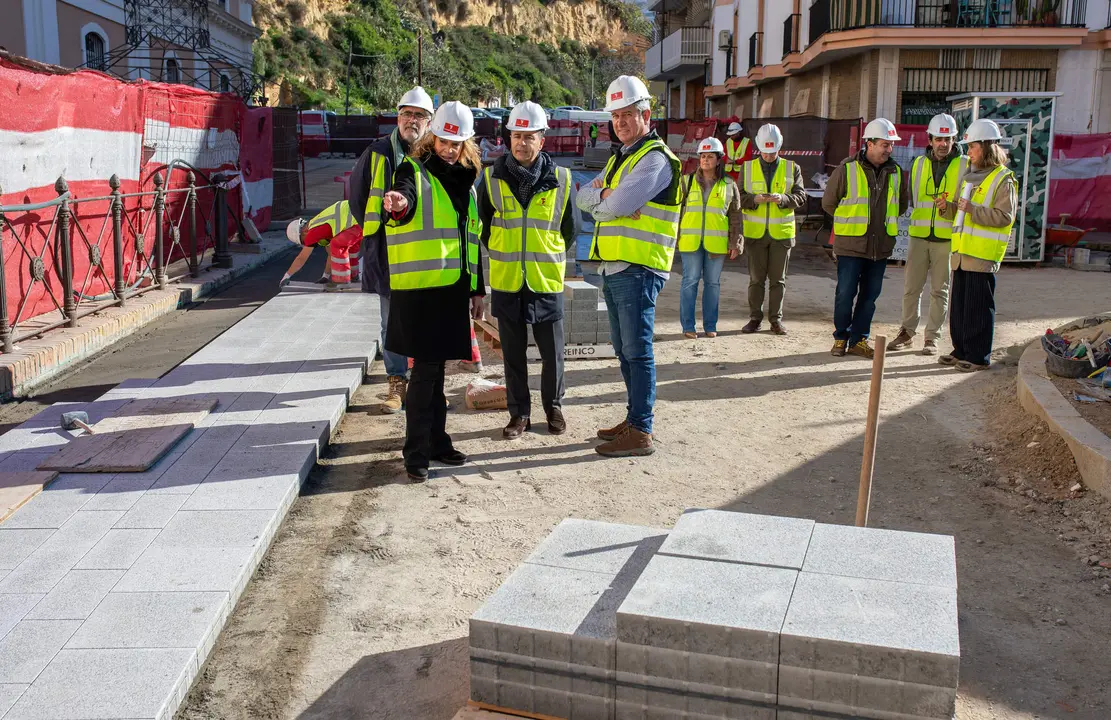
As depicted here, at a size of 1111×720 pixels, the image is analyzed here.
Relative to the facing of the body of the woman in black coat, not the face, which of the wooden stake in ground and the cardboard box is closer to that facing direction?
the wooden stake in ground

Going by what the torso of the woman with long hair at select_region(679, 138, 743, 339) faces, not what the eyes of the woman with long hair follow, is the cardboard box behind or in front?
in front

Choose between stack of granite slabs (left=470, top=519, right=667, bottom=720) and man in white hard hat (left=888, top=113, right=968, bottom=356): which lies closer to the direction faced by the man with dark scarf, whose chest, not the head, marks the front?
the stack of granite slabs

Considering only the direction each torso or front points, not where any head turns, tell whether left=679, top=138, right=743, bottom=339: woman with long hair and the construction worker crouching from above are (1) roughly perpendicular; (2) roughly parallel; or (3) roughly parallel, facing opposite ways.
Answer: roughly perpendicular

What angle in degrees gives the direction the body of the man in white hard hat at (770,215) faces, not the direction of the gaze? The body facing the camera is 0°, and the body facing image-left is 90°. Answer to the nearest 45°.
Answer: approximately 0°

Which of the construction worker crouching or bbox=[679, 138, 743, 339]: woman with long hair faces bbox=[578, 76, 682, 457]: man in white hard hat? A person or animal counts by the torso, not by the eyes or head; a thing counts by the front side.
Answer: the woman with long hair

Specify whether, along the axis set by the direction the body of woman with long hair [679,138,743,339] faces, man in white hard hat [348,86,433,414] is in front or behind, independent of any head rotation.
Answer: in front

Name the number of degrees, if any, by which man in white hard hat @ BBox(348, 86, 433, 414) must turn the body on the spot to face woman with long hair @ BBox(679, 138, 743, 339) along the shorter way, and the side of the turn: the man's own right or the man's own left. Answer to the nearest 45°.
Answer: approximately 90° to the man's own left

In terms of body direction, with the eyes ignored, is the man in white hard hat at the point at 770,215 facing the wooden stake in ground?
yes

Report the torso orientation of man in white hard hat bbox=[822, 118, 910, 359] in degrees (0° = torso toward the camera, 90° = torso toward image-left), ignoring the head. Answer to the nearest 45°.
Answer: approximately 315°

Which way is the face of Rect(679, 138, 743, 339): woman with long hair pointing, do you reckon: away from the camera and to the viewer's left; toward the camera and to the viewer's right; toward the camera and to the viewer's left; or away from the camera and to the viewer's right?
toward the camera and to the viewer's left

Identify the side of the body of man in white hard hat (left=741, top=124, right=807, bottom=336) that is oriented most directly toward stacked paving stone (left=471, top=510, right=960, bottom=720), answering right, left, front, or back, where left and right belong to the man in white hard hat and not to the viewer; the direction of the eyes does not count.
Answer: front

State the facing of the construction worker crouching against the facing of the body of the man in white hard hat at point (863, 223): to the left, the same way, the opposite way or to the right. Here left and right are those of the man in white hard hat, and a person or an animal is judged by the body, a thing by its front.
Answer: to the right

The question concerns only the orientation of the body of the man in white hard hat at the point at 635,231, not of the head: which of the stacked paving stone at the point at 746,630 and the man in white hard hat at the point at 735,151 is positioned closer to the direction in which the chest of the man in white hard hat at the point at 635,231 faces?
the stacked paving stone
